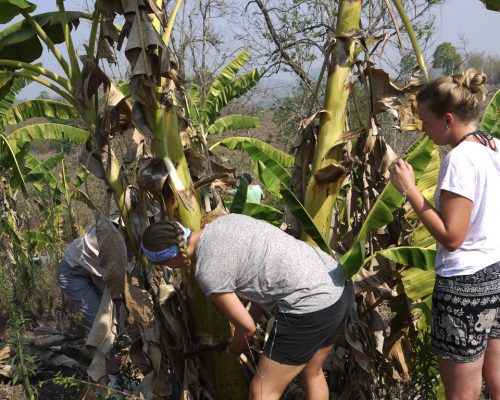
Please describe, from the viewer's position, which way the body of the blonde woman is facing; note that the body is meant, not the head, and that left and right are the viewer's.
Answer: facing away from the viewer and to the left of the viewer

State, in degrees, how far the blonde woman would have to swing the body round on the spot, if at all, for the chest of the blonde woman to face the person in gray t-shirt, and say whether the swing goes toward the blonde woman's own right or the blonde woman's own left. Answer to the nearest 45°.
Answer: approximately 45° to the blonde woman's own left
